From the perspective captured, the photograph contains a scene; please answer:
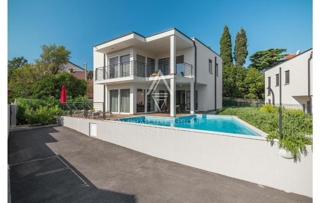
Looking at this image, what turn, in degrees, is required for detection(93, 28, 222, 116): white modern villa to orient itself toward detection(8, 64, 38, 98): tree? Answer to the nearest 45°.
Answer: approximately 90° to its right

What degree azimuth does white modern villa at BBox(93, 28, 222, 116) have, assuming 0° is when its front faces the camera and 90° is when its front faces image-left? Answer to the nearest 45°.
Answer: approximately 45°

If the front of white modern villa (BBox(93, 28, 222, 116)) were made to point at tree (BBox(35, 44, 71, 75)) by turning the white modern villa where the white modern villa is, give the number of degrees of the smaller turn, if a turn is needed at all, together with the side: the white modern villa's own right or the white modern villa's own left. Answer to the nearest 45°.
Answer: approximately 90° to the white modern villa's own right

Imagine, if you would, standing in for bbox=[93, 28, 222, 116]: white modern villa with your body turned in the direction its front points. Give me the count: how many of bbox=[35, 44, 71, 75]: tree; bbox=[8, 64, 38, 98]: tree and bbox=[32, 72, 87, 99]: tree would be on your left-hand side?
0

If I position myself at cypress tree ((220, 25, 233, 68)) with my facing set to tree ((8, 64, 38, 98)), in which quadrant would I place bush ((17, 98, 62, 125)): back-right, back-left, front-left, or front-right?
front-left

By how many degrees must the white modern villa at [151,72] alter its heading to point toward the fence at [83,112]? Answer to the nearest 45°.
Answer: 0° — it already faces it

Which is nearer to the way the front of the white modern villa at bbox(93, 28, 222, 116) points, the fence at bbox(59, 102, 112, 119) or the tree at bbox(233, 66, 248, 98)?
the fence

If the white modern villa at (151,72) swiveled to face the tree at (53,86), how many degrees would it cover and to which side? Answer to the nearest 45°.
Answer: approximately 90° to its right

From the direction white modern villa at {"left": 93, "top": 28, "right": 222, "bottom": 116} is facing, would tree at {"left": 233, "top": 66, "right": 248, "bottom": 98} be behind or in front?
behind

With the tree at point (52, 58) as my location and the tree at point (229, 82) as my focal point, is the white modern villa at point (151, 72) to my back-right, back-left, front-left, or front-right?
front-right
